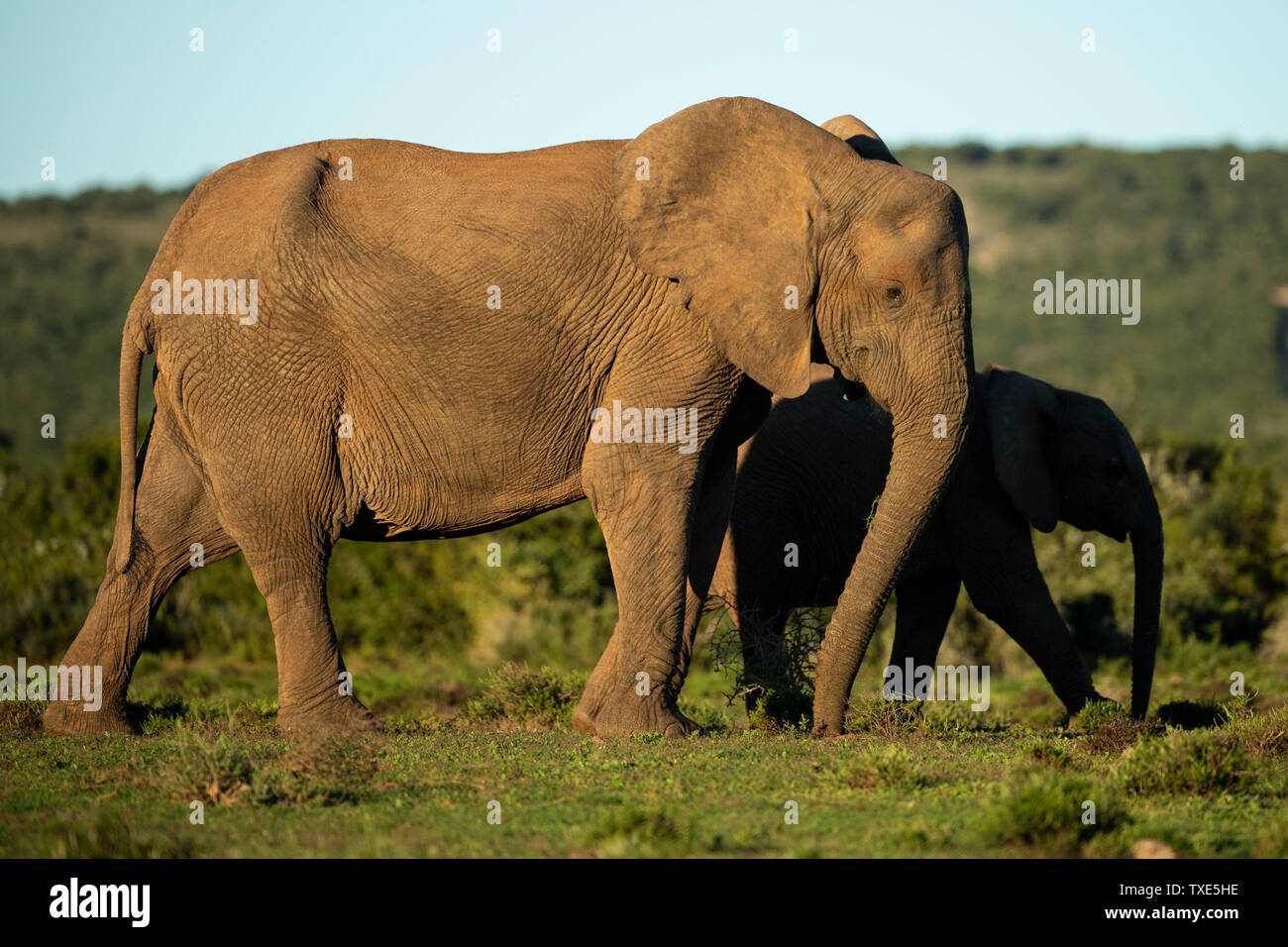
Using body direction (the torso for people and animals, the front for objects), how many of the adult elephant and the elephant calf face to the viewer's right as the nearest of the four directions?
2

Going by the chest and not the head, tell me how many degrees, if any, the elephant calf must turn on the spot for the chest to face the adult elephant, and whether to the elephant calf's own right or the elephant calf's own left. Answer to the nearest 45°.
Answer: approximately 135° to the elephant calf's own right

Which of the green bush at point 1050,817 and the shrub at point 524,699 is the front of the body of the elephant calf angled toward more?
the green bush

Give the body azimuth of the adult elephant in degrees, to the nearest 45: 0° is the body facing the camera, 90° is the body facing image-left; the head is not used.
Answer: approximately 270°

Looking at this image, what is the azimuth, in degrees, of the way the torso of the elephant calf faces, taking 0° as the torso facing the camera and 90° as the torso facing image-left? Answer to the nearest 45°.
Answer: approximately 270°

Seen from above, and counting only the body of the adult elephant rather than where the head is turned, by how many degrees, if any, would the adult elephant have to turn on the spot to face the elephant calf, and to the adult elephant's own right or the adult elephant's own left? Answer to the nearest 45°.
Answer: approximately 45° to the adult elephant's own left

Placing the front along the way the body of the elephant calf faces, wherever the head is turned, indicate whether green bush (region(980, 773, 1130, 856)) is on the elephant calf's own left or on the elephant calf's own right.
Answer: on the elephant calf's own right
